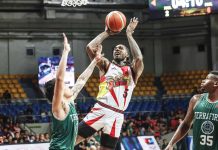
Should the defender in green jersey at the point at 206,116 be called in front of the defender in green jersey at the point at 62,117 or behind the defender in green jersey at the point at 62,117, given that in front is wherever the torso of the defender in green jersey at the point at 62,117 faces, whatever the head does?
in front

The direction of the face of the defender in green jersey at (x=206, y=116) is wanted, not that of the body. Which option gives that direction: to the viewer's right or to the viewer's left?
to the viewer's left

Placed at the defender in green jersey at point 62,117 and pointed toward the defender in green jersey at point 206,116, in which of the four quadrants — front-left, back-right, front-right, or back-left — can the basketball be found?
front-left
